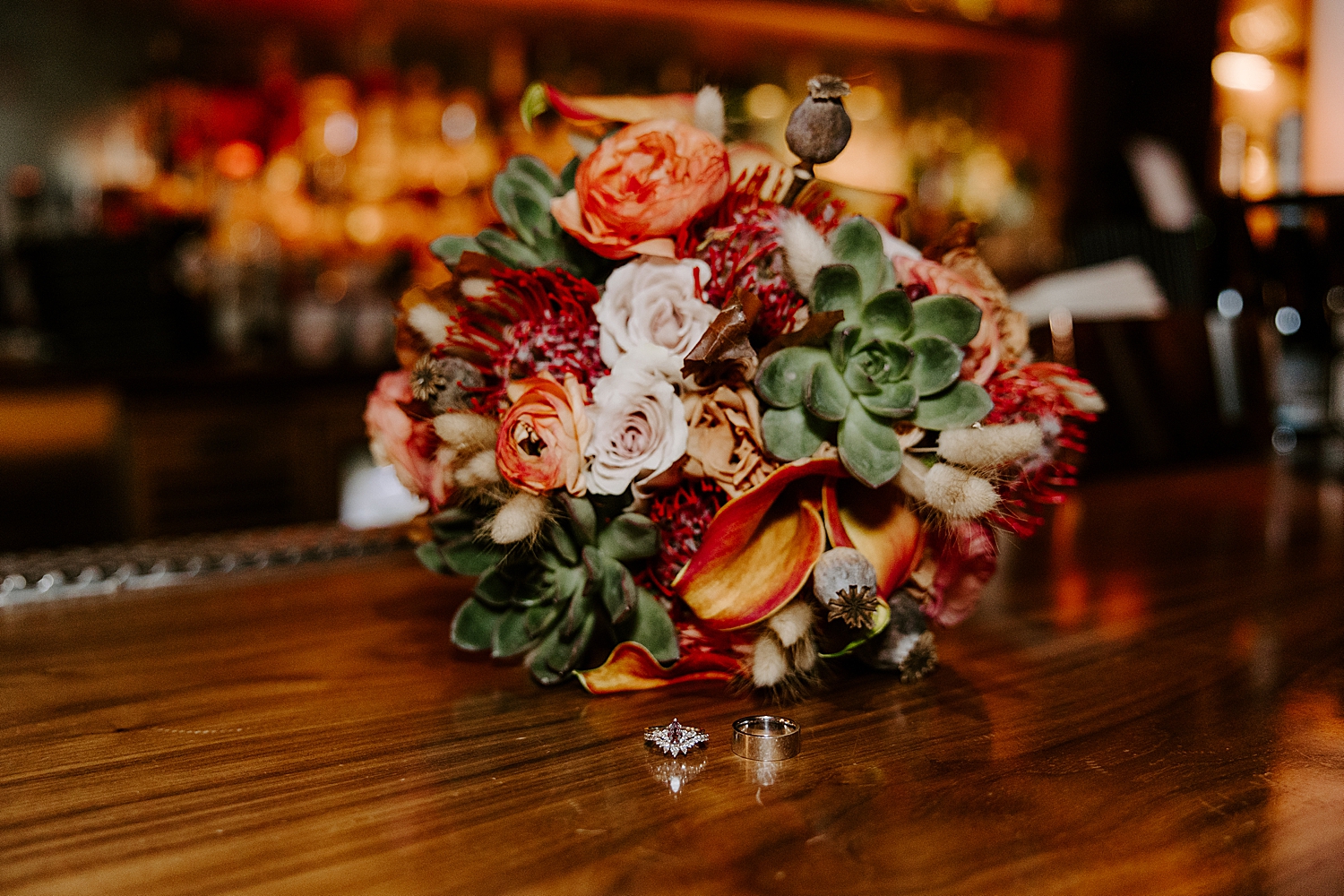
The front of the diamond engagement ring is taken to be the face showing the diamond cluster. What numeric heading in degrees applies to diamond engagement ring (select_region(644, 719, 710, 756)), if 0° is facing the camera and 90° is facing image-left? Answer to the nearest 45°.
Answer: approximately 0°
